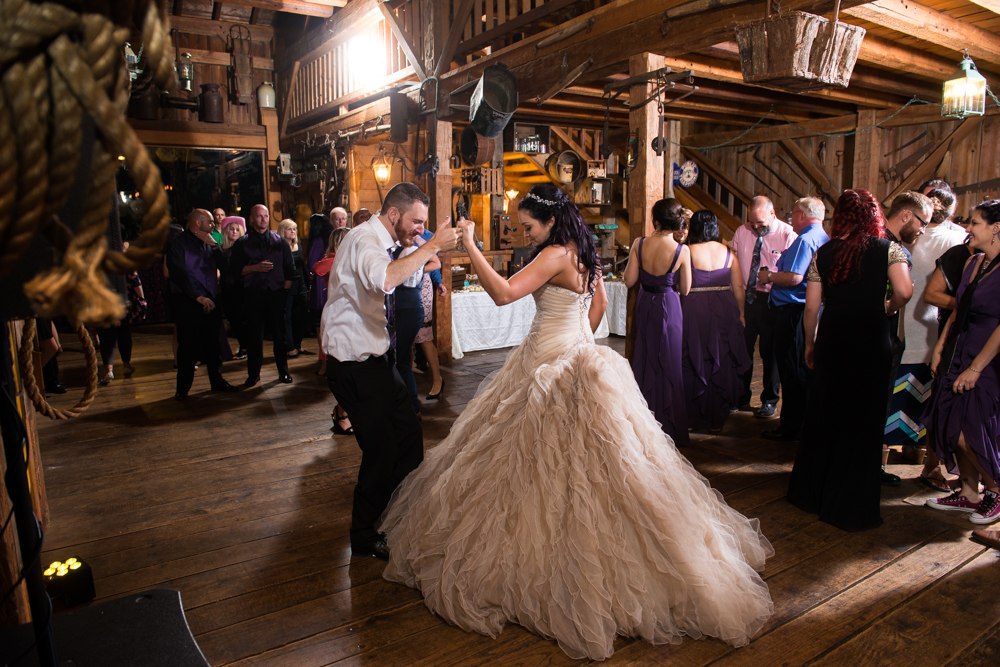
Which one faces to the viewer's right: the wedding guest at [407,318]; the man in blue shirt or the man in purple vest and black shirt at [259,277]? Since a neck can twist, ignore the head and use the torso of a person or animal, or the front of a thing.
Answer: the wedding guest

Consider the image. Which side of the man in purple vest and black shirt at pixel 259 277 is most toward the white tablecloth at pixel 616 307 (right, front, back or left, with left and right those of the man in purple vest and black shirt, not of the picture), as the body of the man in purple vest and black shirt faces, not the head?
left

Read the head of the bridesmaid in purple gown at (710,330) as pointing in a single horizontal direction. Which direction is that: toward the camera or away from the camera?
away from the camera

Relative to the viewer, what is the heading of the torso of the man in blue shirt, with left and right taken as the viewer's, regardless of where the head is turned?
facing to the left of the viewer

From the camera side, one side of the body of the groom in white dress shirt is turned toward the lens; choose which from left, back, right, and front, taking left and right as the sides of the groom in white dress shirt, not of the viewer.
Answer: right

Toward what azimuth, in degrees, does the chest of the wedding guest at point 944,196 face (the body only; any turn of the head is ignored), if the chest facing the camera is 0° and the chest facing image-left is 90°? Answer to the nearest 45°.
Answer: approximately 180°

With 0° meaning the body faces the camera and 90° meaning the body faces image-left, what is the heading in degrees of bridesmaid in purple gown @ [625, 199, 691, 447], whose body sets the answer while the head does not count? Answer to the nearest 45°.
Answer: approximately 180°

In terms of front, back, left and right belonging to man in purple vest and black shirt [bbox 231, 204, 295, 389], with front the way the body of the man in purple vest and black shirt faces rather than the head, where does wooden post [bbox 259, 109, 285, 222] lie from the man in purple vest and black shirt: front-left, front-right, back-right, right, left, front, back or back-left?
back

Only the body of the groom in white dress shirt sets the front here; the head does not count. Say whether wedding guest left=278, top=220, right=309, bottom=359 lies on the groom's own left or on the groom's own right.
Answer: on the groom's own left

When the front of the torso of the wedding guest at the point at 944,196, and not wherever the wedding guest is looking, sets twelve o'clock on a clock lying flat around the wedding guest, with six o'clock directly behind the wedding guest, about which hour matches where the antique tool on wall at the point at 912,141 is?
The antique tool on wall is roughly at 12 o'clock from the wedding guest.
